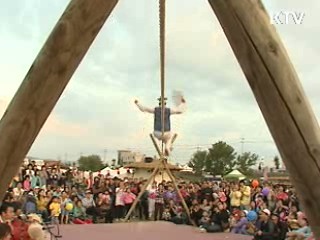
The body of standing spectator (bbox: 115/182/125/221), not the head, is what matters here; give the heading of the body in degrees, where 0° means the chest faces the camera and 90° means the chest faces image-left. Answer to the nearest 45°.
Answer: approximately 315°

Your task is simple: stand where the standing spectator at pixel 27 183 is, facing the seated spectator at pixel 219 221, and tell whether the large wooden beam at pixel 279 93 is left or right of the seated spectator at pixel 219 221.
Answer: right

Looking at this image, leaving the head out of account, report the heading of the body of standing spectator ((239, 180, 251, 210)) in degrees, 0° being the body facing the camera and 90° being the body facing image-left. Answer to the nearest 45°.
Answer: approximately 45°

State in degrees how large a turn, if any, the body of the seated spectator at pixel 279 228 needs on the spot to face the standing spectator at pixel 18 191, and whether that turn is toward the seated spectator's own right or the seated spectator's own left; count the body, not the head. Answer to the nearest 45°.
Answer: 0° — they already face them
